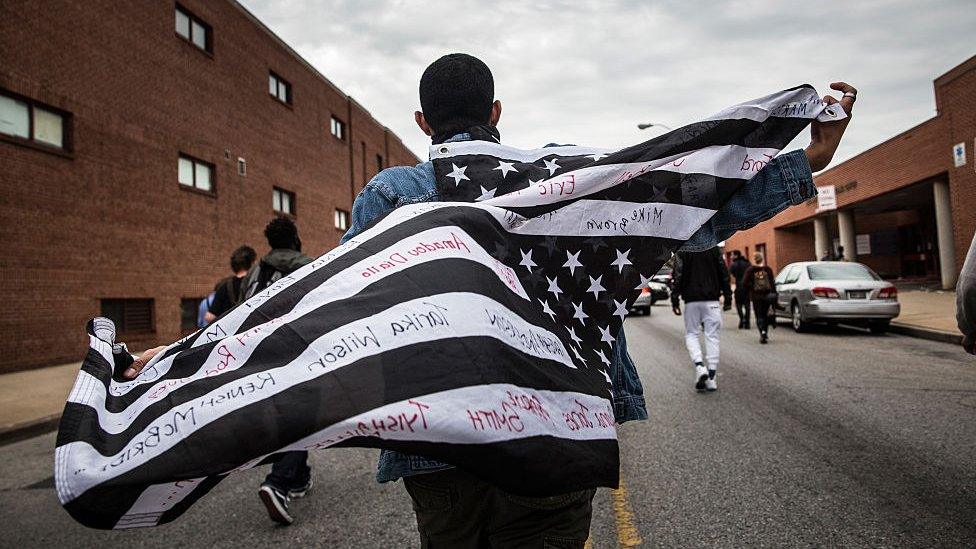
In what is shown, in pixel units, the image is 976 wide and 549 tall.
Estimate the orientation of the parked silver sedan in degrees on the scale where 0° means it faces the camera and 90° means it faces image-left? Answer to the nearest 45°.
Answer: approximately 135°

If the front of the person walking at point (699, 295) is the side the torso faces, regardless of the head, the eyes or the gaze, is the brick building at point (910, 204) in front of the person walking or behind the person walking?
in front

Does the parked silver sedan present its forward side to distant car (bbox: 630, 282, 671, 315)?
yes

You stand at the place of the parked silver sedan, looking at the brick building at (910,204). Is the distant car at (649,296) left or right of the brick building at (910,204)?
left

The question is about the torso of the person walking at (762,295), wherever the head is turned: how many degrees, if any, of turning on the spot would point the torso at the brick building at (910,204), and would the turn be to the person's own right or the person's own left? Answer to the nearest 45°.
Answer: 0° — they already face it

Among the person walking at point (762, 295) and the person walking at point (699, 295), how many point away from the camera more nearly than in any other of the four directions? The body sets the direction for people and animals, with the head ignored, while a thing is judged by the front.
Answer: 2

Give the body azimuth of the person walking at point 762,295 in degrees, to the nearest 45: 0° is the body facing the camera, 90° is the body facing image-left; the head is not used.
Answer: approximately 180°

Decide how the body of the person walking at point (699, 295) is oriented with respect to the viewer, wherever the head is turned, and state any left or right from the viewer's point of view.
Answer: facing away from the viewer

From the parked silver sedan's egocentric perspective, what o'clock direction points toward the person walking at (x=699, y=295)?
The person walking is roughly at 8 o'clock from the parked silver sedan.

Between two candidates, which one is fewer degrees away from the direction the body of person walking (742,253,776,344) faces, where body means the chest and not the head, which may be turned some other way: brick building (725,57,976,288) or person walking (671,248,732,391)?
the brick building

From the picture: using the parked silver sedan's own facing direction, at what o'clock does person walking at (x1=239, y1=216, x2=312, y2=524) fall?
The person walking is roughly at 8 o'clock from the parked silver sedan.

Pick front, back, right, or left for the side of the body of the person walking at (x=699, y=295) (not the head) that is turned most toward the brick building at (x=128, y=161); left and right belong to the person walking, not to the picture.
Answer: left

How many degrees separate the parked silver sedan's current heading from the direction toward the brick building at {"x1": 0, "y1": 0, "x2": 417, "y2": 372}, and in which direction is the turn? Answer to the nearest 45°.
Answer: approximately 90° to its left

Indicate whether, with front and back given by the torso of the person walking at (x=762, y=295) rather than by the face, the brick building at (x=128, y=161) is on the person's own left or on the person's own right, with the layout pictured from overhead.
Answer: on the person's own left

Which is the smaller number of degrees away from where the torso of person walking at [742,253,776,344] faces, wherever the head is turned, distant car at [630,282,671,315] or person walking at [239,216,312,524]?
the distant car
